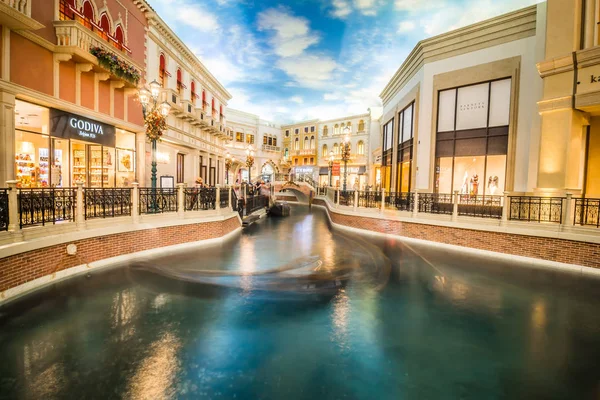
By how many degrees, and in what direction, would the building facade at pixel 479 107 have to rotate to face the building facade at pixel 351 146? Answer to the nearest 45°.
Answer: approximately 90° to its right

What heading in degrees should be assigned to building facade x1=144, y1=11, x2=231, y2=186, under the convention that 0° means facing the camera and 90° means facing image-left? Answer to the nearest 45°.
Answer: approximately 315°

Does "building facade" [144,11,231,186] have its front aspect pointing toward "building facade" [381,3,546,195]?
yes

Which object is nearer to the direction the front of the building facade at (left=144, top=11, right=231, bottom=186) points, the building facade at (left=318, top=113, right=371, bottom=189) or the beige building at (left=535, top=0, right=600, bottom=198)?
the beige building

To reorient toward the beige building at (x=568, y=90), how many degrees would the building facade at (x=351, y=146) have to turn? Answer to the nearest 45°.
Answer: approximately 45° to its left

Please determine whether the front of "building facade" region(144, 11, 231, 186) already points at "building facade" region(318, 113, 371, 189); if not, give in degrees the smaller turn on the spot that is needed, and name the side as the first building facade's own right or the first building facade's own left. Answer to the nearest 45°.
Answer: approximately 90° to the first building facade's own left

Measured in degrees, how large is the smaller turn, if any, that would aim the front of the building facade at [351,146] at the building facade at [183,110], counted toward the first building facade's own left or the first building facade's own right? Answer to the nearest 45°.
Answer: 0° — it already faces it

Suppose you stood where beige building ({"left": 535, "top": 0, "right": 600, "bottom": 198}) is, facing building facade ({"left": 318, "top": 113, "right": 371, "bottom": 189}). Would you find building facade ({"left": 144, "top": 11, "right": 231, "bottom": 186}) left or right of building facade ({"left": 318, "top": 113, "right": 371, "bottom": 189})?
left

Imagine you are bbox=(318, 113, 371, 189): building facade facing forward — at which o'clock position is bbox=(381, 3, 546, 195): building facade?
bbox=(381, 3, 546, 195): building facade is roughly at 10 o'clock from bbox=(318, 113, 371, 189): building facade.

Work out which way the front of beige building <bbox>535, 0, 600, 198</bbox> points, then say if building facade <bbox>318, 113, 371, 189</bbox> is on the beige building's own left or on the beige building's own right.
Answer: on the beige building's own right

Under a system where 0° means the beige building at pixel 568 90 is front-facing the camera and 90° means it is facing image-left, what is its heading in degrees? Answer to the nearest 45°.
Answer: approximately 45°
